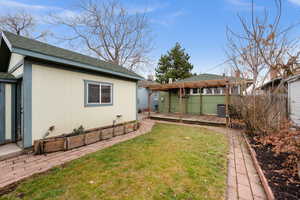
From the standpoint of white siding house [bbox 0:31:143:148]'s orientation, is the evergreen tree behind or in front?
behind

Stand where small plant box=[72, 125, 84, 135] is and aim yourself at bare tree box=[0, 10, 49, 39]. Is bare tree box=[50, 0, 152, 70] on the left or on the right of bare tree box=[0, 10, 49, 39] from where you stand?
right

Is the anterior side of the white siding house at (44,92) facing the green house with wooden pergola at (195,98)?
no

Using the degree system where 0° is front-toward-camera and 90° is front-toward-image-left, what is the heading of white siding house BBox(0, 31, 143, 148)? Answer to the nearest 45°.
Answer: approximately 45°

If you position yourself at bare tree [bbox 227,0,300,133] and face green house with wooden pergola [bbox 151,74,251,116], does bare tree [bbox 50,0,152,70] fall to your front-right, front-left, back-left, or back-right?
front-left

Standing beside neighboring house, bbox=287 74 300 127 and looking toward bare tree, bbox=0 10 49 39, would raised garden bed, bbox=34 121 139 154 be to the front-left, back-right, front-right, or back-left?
front-left

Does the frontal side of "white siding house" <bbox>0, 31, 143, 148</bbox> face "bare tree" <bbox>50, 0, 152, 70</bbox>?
no

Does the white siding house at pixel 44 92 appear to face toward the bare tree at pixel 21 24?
no

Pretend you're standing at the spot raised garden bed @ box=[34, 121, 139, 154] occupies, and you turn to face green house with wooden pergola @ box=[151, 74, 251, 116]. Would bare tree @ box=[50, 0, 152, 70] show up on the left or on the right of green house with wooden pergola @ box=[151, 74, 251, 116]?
left
